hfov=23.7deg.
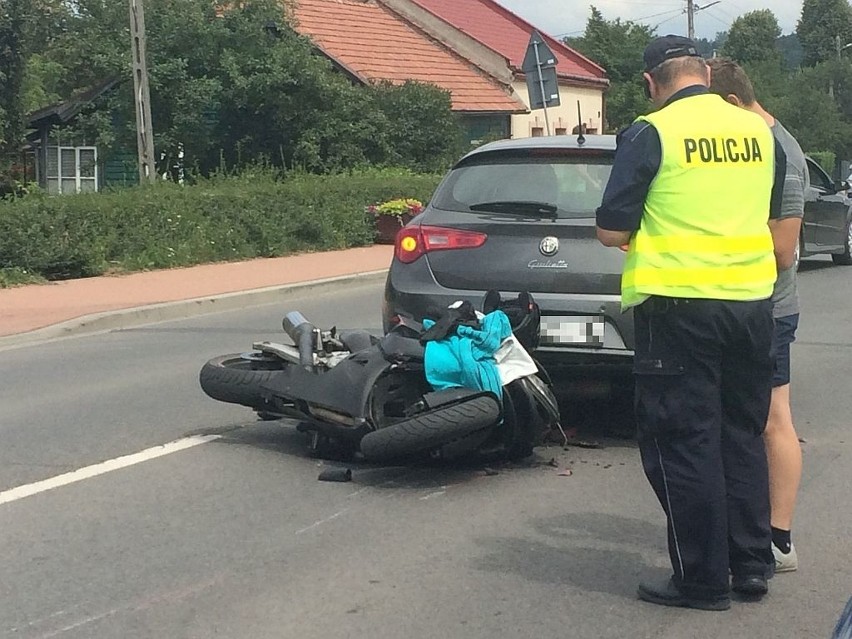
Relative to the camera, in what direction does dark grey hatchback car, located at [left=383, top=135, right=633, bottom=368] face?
facing away from the viewer

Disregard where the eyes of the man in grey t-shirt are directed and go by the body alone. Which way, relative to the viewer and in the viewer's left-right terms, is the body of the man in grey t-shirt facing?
facing to the left of the viewer

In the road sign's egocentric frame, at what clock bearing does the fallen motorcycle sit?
The fallen motorcycle is roughly at 6 o'clock from the road sign.

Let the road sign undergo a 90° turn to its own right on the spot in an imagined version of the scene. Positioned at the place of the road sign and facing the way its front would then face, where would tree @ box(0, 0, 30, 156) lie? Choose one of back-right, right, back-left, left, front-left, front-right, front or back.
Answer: back-left

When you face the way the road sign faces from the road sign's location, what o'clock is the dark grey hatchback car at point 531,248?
The dark grey hatchback car is roughly at 6 o'clock from the road sign.

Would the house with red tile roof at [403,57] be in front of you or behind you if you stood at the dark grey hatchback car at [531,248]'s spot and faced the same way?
in front

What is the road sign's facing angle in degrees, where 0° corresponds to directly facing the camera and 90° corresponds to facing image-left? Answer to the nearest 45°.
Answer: approximately 180°

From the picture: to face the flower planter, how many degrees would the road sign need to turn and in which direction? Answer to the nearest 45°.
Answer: approximately 180°

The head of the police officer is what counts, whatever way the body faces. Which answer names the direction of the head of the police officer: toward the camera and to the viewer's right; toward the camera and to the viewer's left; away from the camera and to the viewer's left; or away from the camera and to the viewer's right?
away from the camera and to the viewer's left

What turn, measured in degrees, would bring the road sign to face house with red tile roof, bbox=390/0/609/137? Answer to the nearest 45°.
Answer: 0° — it already faces it
